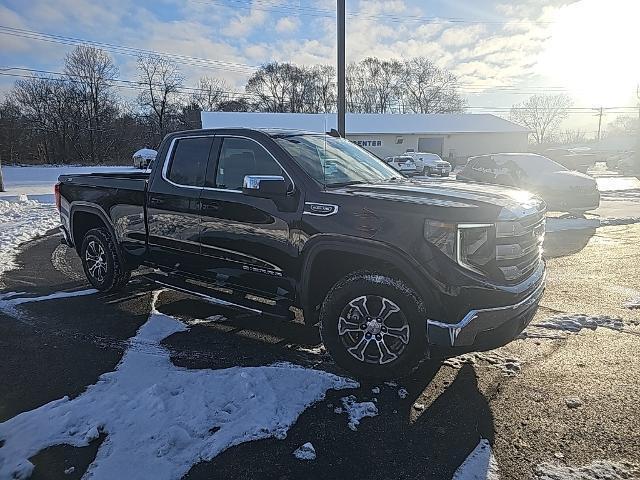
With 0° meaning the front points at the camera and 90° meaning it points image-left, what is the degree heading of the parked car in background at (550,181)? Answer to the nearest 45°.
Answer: approximately 315°

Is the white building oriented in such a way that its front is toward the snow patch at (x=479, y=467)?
yes

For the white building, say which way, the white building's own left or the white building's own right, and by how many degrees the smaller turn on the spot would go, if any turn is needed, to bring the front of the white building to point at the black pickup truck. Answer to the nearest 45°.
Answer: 0° — it already faces it

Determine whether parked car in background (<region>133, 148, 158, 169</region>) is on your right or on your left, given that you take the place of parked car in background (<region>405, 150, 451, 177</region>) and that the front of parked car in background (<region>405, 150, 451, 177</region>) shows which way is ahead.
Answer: on your right

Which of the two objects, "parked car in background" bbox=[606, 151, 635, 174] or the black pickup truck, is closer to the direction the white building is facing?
the black pickup truck

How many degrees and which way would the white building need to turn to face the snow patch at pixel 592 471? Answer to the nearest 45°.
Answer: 0° — it already faces it

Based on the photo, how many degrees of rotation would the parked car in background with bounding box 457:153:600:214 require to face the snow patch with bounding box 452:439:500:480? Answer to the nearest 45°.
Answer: approximately 45° to its right

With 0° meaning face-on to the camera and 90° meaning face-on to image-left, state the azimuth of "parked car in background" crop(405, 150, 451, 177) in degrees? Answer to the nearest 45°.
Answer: approximately 315°

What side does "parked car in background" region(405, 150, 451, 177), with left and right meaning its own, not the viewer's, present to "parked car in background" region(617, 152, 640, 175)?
left

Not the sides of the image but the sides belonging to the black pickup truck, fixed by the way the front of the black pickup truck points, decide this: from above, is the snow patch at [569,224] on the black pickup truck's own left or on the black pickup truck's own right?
on the black pickup truck's own left
